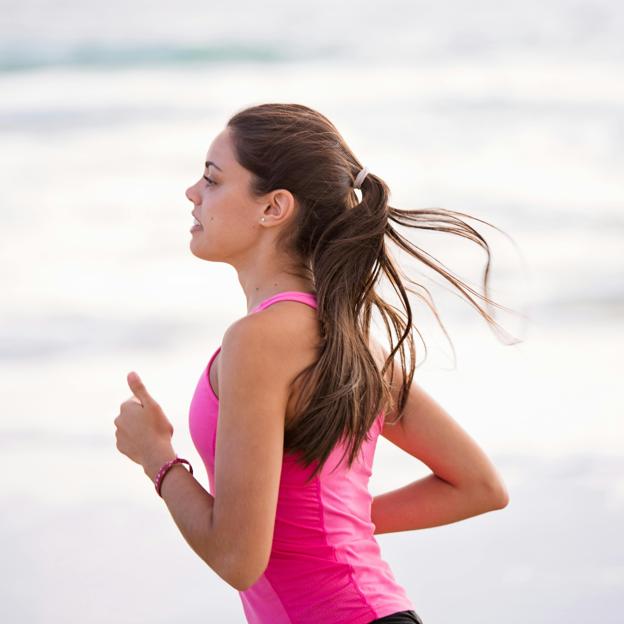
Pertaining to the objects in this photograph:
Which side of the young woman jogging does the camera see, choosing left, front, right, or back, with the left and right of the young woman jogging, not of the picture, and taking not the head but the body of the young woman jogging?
left

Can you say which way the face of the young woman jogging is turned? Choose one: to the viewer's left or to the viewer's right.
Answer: to the viewer's left
